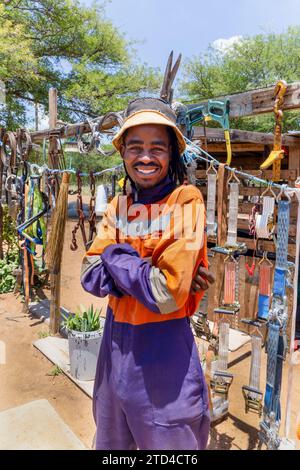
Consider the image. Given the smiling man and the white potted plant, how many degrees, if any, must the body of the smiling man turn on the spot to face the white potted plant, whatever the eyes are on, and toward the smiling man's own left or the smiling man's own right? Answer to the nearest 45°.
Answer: approximately 135° to the smiling man's own right

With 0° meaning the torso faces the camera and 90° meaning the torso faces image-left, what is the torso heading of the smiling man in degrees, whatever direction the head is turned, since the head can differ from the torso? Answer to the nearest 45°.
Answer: approximately 45°

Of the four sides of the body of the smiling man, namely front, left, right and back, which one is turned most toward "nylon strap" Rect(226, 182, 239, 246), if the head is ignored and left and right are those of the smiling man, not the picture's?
back

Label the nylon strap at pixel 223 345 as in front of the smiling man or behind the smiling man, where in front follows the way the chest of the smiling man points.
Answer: behind

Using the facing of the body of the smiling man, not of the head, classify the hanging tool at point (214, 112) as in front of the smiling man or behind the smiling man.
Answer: behind

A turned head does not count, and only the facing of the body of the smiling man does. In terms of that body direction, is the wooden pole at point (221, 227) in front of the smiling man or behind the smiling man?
behind

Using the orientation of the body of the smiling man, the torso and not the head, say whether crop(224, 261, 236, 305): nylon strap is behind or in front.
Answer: behind

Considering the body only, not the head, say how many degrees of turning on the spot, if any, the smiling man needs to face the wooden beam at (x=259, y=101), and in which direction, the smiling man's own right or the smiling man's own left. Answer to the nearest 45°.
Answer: approximately 180°

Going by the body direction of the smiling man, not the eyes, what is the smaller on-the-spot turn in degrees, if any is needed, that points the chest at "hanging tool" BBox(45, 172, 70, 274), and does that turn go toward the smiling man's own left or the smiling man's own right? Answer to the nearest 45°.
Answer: approximately 135° to the smiling man's own right

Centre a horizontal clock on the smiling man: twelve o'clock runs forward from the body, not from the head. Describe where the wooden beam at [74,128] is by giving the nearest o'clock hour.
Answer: The wooden beam is roughly at 4 o'clock from the smiling man.

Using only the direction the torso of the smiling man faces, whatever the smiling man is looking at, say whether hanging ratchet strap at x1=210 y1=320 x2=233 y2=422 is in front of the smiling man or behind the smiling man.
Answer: behind

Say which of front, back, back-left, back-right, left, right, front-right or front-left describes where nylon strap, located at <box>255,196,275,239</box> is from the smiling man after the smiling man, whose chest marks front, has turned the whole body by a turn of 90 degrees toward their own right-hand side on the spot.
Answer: right
